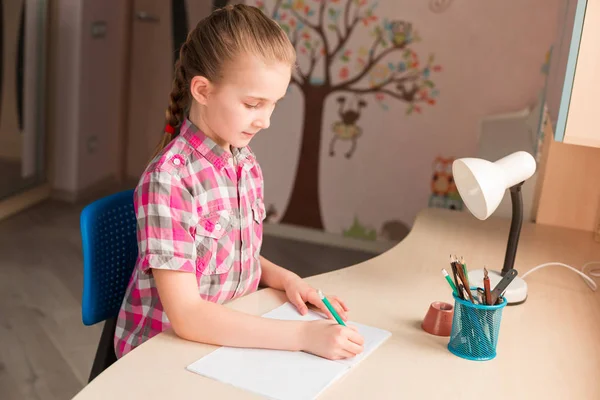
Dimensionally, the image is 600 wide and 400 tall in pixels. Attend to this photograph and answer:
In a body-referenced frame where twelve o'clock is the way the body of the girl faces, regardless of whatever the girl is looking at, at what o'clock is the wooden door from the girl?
The wooden door is roughly at 7 o'clock from the girl.

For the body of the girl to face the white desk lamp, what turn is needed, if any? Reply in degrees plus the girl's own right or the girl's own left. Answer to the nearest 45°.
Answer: approximately 45° to the girl's own left

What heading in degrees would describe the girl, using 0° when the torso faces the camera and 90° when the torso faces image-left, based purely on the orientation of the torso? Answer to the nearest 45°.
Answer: approximately 315°

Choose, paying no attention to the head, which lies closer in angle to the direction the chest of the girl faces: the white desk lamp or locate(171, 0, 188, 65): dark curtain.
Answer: the white desk lamp

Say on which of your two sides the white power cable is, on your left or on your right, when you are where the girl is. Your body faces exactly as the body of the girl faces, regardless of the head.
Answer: on your left

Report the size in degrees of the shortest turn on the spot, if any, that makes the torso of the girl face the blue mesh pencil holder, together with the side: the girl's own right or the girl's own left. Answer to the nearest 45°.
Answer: approximately 45° to the girl's own left

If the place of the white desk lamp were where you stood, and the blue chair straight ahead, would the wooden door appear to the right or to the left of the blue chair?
right

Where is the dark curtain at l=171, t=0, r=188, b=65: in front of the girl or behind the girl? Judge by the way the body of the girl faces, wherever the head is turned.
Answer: behind
